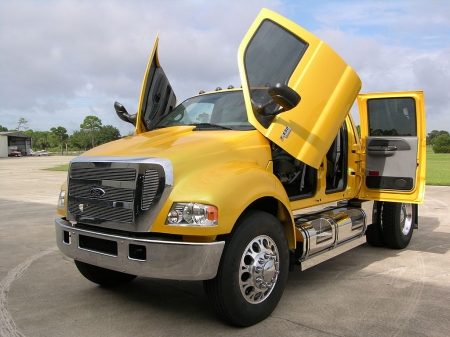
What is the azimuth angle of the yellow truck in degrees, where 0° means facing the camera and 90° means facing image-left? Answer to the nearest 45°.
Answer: approximately 45°
